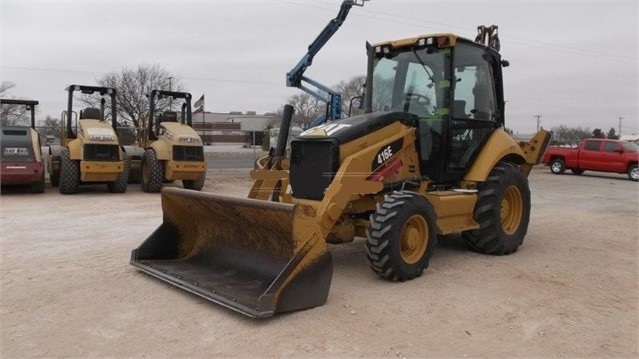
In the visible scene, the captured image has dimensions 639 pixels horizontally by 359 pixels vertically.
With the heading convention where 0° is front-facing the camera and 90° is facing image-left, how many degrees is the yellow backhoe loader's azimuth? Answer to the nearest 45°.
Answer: approximately 45°

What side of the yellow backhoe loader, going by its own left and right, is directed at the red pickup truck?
back

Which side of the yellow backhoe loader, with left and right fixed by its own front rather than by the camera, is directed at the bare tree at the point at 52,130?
right
